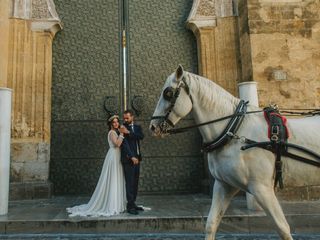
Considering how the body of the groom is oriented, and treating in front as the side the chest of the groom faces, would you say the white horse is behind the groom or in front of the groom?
in front

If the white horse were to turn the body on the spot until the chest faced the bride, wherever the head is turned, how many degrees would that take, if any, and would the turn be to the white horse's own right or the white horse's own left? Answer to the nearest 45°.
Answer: approximately 45° to the white horse's own right

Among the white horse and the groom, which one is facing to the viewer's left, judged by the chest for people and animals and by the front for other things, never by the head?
the white horse

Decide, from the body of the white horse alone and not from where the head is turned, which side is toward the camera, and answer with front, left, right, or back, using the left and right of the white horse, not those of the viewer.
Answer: left

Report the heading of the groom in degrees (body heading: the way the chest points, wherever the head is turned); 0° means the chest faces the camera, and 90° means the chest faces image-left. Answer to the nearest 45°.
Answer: approximately 315°

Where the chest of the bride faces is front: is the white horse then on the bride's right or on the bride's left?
on the bride's right

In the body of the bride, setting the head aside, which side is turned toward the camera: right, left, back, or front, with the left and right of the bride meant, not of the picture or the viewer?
right

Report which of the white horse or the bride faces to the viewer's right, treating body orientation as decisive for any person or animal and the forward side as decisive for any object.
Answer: the bride

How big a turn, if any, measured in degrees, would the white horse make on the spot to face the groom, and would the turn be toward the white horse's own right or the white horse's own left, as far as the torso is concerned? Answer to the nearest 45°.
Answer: approximately 45° to the white horse's own right

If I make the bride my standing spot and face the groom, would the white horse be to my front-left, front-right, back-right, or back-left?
front-right

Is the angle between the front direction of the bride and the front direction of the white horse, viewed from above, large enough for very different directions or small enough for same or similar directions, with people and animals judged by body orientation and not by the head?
very different directions

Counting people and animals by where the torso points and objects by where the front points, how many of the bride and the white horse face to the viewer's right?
1
